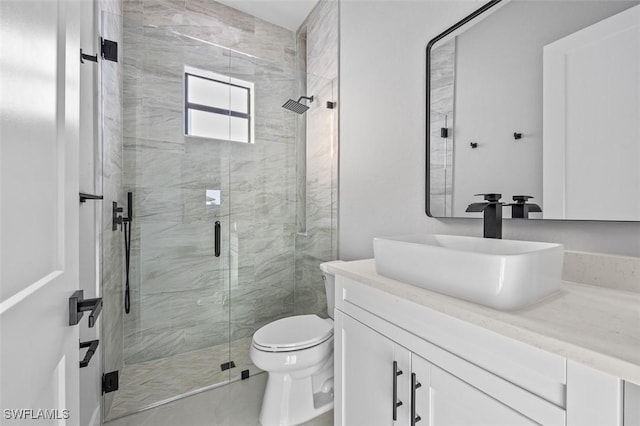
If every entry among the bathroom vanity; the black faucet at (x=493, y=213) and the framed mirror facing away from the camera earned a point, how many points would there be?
0

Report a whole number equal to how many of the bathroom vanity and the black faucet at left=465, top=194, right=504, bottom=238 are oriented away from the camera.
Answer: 0

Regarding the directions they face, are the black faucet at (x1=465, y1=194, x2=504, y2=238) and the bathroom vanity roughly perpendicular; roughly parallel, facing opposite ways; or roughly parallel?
roughly parallel

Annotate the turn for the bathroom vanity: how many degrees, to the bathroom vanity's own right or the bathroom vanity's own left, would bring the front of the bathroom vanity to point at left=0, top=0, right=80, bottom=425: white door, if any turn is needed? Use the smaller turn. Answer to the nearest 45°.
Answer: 0° — it already faces it

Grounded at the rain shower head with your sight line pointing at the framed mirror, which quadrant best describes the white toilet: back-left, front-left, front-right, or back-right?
front-right

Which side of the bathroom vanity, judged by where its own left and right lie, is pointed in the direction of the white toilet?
right

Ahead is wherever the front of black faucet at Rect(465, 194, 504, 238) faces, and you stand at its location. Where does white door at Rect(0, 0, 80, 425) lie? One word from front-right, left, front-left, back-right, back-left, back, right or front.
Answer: front

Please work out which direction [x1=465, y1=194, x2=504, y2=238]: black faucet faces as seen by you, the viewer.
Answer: facing the viewer and to the left of the viewer
